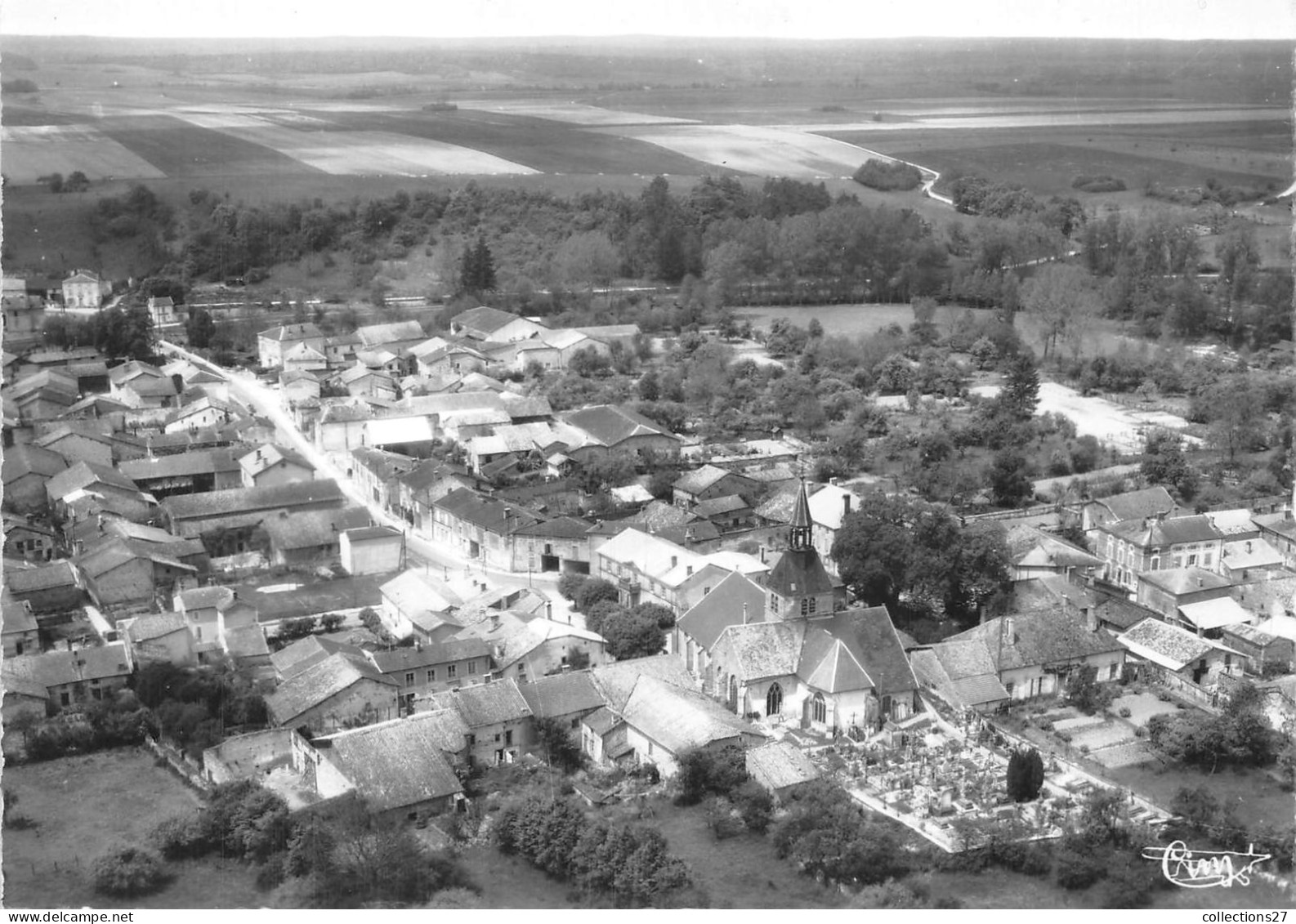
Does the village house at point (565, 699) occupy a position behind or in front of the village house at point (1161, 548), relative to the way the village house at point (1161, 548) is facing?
in front

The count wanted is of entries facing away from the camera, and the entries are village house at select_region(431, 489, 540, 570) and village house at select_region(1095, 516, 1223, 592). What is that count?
0

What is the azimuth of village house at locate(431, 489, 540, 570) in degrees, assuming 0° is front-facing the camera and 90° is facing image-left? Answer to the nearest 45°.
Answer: approximately 45°

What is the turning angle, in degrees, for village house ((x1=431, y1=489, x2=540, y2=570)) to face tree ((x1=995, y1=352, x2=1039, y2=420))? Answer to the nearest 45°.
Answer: approximately 180°

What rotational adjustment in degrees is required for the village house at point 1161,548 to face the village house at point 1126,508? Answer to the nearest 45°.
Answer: approximately 135° to its right

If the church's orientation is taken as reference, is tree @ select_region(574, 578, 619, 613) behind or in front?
in front

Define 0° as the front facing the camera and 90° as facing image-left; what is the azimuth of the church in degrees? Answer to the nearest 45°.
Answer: approximately 135°
